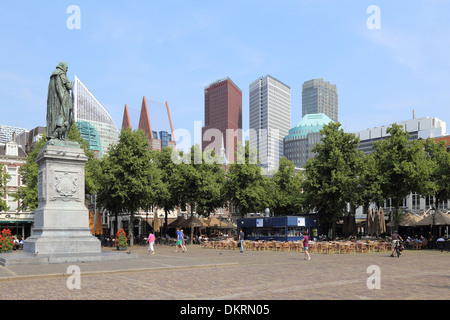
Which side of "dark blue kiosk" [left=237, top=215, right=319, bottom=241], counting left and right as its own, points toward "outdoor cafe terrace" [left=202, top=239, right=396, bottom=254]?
front

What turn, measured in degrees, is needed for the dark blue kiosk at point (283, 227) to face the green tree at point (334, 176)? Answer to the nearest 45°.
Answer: approximately 90° to its left

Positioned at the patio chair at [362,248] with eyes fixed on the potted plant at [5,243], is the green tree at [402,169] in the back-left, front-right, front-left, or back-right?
back-right

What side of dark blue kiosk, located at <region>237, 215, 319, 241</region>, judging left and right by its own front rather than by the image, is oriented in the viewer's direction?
front

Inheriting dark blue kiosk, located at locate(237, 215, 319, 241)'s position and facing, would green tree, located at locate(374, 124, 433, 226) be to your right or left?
on your left

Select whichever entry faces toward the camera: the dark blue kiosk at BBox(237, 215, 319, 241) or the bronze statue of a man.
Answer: the dark blue kiosk

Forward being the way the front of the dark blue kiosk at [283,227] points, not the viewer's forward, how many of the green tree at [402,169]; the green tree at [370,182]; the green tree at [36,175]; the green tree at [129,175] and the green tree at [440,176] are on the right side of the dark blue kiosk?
2

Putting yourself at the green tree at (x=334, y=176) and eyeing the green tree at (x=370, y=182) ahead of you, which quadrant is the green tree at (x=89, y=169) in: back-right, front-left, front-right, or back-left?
back-right

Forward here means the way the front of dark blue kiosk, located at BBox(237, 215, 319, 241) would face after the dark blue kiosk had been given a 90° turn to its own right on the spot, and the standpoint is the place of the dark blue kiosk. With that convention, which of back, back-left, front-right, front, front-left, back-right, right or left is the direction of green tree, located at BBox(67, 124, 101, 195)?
front

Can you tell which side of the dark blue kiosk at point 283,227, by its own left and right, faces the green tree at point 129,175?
right
